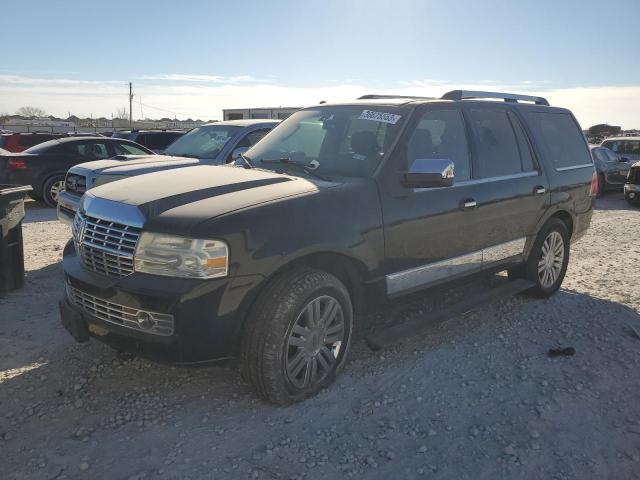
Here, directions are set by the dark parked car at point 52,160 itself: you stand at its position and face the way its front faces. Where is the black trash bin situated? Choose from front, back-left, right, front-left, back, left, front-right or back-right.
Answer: back-right

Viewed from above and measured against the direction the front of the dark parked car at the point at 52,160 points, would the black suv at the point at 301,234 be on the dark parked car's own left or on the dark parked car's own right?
on the dark parked car's own right

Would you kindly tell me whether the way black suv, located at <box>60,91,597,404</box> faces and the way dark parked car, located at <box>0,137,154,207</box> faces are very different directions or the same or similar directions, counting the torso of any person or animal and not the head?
very different directions

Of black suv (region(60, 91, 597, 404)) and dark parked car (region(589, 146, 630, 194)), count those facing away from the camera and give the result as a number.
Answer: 0

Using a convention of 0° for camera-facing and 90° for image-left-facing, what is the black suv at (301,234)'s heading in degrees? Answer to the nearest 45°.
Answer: approximately 45°

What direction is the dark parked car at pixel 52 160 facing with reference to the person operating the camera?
facing away from the viewer and to the right of the viewer

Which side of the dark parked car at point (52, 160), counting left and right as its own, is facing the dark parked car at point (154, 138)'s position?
front

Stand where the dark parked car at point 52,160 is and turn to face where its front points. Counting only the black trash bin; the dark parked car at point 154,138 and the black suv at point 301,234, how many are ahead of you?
1

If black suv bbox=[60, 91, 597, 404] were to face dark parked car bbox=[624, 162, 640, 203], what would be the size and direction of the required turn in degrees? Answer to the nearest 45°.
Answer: approximately 180°

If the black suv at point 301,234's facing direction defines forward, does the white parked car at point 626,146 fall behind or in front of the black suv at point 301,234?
behind

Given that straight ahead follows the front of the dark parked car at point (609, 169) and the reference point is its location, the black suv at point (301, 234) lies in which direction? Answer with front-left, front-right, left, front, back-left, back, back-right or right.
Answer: front-right
